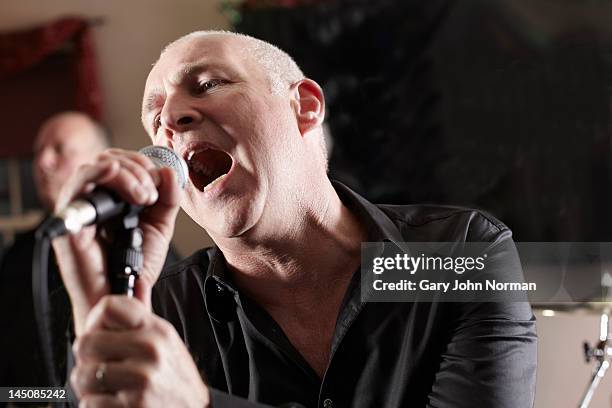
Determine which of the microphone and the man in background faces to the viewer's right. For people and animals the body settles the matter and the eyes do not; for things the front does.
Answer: the microphone

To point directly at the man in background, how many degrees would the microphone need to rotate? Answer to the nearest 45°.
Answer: approximately 90° to its left

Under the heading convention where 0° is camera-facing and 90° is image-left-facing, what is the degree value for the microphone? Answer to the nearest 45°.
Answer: approximately 270°

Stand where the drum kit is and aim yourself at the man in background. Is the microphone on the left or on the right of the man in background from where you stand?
left

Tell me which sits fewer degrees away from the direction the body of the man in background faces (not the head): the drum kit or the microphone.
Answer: the microphone

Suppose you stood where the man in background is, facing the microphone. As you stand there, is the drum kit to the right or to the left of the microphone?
left

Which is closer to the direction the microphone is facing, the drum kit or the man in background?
the drum kit

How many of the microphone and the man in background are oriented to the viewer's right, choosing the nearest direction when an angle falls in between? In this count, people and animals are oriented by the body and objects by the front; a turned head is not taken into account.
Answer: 1

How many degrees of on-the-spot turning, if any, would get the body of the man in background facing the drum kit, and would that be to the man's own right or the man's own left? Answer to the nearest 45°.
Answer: approximately 90° to the man's own left
